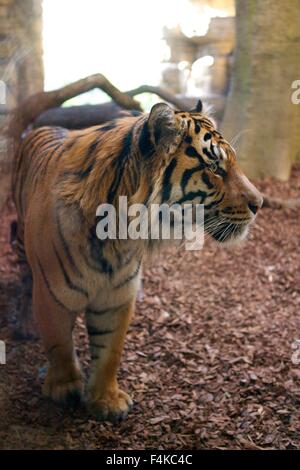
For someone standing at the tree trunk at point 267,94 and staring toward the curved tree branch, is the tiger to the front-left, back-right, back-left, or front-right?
front-left

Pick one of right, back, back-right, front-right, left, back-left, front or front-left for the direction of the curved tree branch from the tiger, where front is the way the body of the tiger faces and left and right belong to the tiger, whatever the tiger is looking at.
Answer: back-left

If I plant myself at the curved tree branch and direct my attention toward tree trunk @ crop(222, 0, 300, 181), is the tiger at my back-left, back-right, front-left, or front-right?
back-right

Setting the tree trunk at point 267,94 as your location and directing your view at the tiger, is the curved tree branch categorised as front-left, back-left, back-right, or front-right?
front-right

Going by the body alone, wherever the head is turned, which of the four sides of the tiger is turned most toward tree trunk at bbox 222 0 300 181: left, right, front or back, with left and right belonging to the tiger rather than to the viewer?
left

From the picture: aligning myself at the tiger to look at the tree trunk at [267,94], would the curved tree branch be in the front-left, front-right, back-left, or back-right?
front-left

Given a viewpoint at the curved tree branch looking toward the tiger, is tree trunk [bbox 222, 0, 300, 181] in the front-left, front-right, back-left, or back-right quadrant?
back-left

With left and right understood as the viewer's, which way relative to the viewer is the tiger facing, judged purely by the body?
facing the viewer and to the right of the viewer
